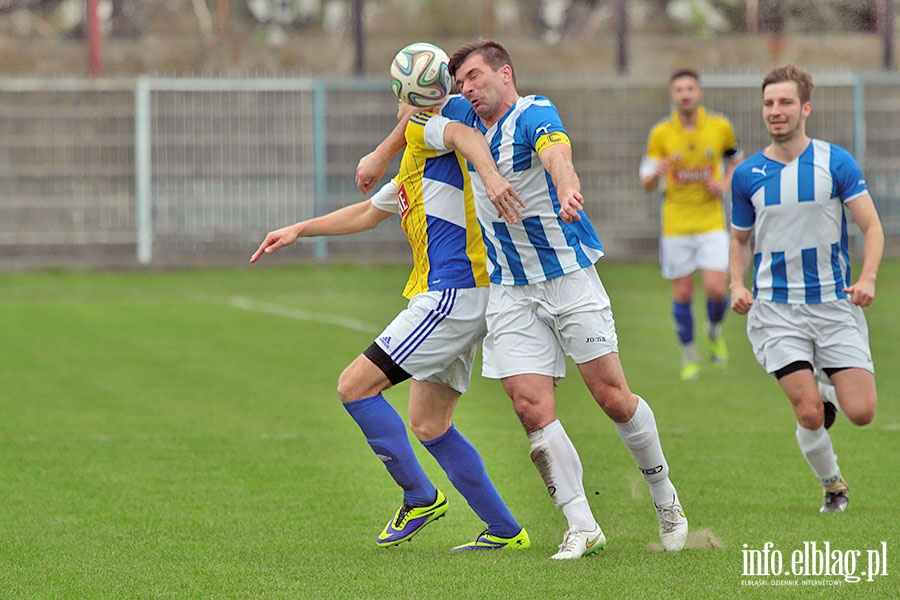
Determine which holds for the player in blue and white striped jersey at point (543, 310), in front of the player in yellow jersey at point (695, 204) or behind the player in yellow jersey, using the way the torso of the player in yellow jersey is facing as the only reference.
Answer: in front

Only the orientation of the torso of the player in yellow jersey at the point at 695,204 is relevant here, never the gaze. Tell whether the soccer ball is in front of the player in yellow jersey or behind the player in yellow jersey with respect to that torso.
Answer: in front

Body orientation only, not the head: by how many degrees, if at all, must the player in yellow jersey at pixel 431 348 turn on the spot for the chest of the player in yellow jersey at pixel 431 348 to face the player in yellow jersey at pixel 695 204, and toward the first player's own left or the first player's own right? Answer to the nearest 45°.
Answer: approximately 90° to the first player's own right

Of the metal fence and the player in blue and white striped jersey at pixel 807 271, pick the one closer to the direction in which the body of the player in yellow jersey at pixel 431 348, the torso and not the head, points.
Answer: the metal fence

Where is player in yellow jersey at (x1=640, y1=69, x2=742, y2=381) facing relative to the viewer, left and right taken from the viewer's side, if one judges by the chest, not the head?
facing the viewer

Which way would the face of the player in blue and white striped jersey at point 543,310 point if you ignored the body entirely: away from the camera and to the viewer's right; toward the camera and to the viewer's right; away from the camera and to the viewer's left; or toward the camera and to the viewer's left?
toward the camera and to the viewer's left
